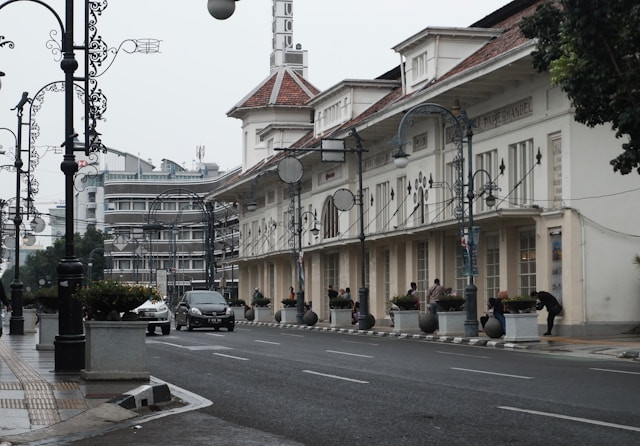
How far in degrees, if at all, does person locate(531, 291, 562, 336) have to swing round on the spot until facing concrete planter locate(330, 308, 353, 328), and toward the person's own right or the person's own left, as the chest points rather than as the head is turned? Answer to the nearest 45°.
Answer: approximately 45° to the person's own right

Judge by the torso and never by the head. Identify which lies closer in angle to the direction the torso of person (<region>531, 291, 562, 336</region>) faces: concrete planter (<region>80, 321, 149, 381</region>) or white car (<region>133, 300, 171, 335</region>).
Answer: the white car

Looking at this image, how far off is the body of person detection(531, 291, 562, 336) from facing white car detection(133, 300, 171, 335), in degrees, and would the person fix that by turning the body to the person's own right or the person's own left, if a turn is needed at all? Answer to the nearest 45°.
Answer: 0° — they already face it

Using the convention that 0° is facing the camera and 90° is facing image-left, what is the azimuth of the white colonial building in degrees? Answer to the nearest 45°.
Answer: approximately 45°

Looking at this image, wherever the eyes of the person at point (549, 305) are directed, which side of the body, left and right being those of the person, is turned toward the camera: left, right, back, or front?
left

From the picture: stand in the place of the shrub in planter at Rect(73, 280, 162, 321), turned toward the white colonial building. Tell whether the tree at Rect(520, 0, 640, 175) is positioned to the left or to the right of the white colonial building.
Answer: right
